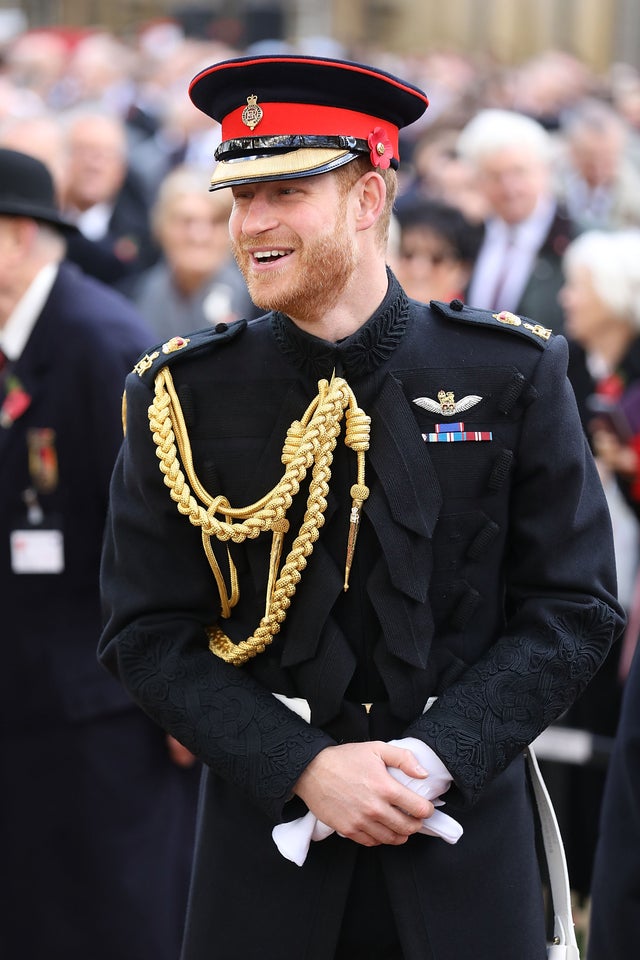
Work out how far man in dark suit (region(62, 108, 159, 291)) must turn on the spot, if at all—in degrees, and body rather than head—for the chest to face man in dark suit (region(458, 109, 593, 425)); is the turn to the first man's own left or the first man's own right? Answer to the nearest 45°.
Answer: approximately 90° to the first man's own left

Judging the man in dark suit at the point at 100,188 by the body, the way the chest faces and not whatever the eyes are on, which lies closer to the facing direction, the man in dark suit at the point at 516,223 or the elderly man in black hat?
the elderly man in black hat

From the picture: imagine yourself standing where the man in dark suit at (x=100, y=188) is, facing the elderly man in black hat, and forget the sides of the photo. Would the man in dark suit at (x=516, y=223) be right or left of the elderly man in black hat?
left

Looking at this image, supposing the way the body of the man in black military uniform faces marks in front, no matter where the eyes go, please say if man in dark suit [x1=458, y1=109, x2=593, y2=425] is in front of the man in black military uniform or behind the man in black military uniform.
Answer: behind

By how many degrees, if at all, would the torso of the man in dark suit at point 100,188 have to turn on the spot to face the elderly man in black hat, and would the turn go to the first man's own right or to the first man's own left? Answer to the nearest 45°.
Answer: approximately 45° to the first man's own left

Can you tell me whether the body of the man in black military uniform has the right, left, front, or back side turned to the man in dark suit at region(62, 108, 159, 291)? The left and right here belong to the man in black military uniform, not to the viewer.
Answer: back

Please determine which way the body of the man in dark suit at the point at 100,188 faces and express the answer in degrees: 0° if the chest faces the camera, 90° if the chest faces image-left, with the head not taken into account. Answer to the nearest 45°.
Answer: approximately 45°

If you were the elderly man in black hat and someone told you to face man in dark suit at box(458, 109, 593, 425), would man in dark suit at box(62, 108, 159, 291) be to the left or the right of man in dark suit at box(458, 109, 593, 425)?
left

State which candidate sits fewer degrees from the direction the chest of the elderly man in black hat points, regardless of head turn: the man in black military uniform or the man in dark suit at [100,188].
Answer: the man in black military uniform

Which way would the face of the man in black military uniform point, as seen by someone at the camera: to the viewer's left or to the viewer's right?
to the viewer's left
